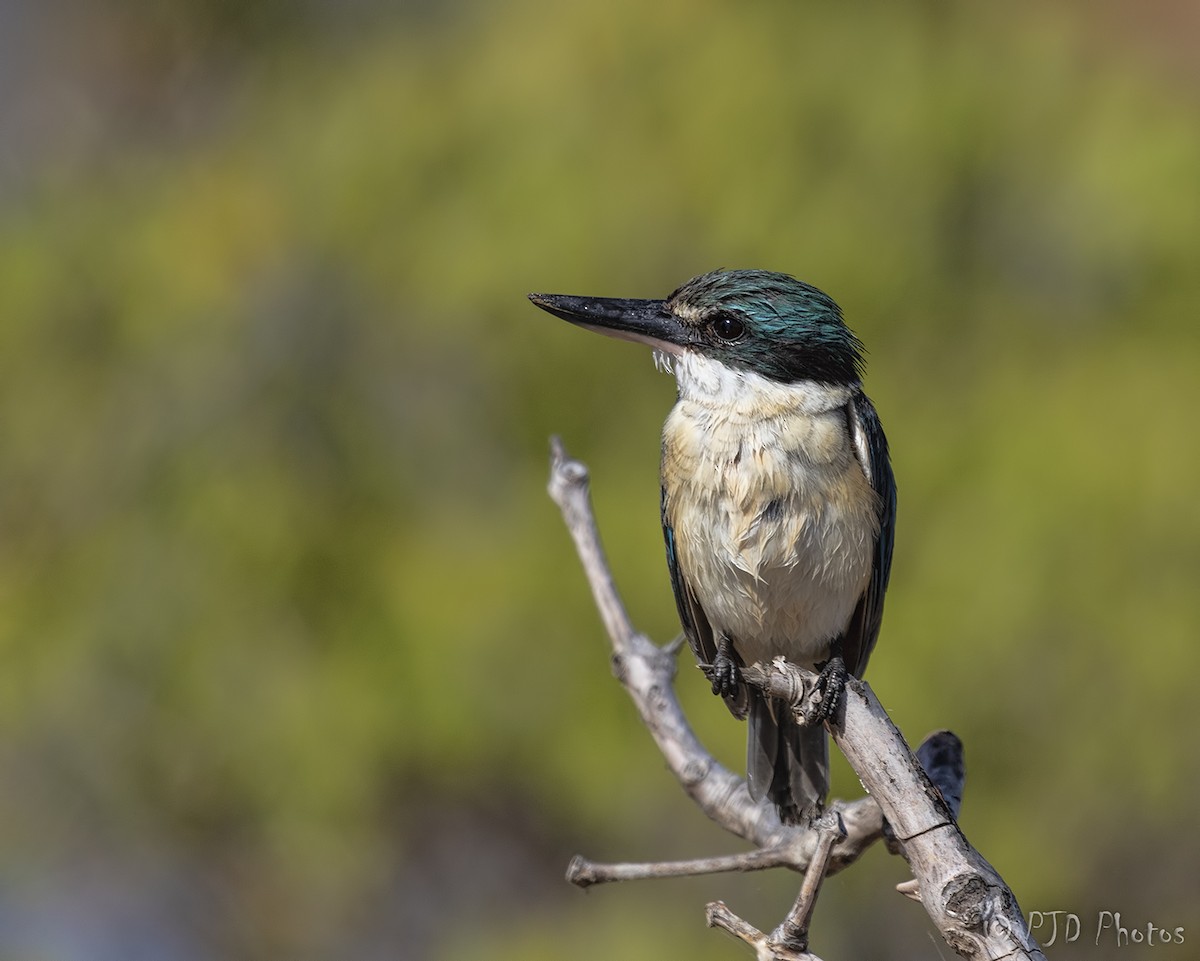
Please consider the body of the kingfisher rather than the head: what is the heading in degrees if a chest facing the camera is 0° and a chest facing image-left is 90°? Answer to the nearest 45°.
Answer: approximately 0°

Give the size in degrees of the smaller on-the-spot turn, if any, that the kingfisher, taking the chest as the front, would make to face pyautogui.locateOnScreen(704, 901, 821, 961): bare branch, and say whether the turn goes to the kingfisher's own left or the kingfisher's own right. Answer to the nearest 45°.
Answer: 0° — it already faces it
